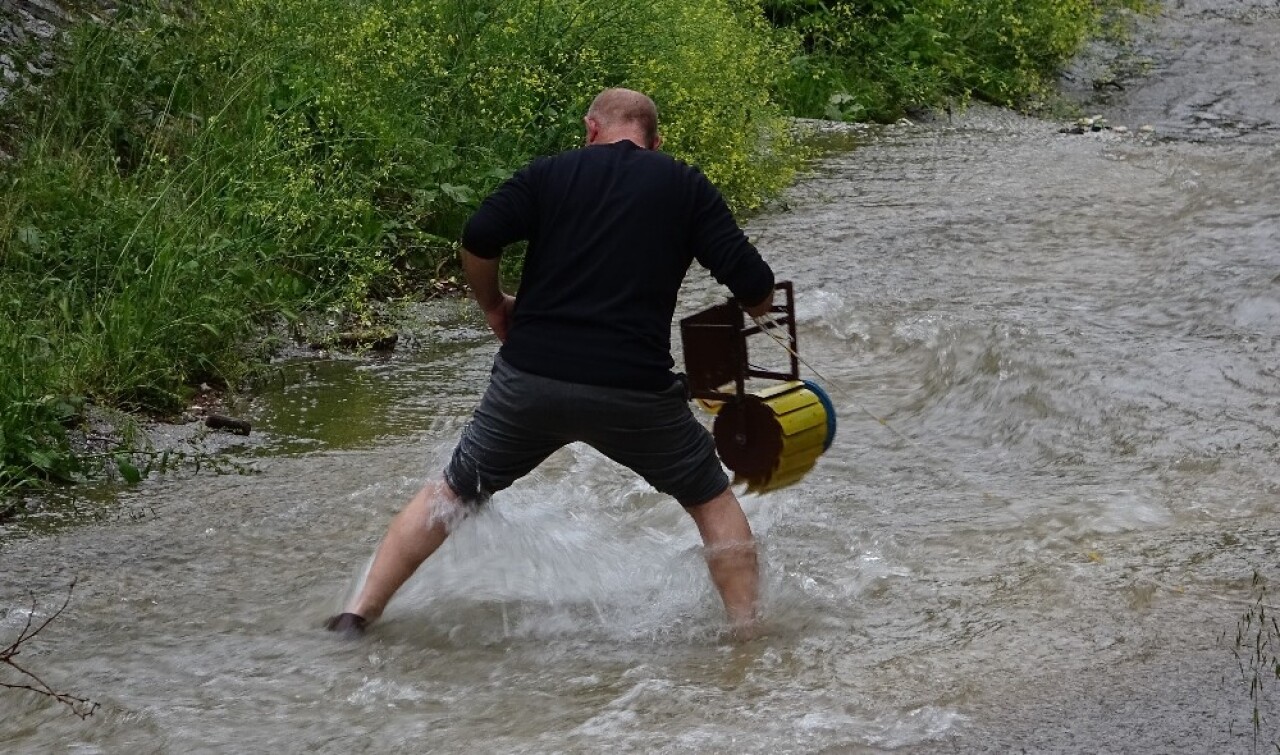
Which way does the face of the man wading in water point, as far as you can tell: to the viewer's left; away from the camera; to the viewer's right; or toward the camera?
away from the camera

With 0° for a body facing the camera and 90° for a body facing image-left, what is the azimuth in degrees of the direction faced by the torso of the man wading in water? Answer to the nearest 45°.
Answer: approximately 180°

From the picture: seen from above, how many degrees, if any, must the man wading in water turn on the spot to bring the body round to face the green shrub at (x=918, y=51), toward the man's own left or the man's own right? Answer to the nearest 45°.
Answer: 0° — they already face it
